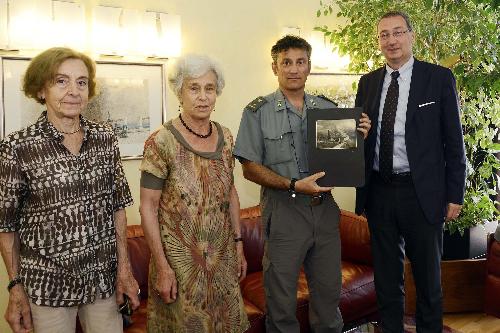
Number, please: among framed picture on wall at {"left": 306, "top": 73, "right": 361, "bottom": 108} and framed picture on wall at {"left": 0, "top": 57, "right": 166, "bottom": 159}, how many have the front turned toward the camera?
2

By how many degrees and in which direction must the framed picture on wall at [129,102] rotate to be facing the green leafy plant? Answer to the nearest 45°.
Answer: approximately 90° to its left

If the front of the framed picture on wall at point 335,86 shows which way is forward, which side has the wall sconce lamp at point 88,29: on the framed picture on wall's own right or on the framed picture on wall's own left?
on the framed picture on wall's own right

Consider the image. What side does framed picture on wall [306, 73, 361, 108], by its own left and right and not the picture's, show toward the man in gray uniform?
front

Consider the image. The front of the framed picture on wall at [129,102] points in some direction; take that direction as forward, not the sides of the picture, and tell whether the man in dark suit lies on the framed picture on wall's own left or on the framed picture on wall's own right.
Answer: on the framed picture on wall's own left

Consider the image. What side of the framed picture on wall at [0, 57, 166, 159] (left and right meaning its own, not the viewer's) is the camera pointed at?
front

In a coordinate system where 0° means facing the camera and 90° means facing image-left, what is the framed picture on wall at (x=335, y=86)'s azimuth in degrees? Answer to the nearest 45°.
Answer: approximately 0°

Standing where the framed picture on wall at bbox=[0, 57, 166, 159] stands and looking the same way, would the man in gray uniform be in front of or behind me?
in front

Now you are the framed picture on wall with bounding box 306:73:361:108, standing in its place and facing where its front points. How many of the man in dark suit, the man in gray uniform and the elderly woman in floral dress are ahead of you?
3

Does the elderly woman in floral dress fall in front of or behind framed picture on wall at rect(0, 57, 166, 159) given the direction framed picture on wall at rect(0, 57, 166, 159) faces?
in front
